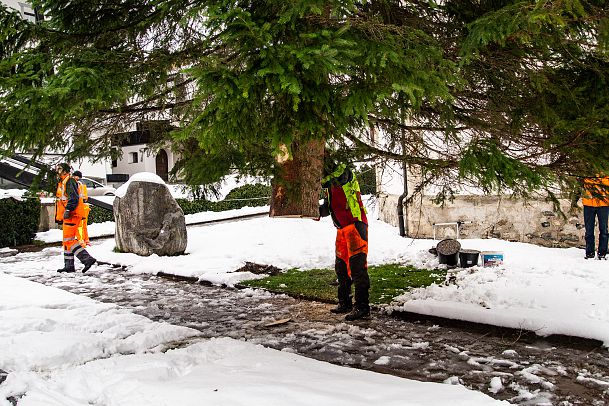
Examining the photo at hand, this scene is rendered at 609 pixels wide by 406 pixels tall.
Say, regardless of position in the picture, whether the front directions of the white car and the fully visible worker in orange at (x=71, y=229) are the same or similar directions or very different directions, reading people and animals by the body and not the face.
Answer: very different directions

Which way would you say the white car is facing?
to the viewer's right

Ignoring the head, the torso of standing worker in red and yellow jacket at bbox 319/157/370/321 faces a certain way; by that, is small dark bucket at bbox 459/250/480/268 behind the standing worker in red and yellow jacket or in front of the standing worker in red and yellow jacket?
behind

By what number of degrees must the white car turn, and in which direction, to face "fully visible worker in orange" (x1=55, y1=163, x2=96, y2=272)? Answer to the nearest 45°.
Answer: approximately 90° to its right
